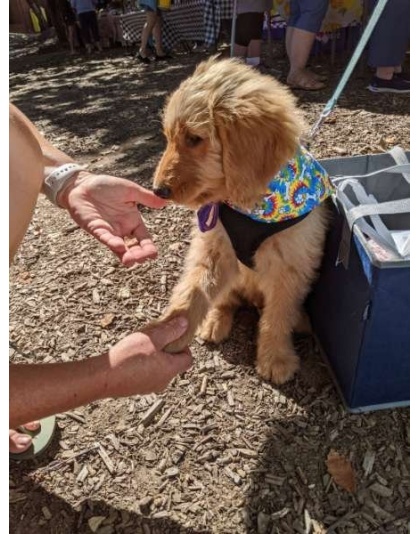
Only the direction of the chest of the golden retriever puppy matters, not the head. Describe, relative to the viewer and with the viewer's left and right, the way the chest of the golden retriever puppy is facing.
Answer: facing the viewer and to the left of the viewer

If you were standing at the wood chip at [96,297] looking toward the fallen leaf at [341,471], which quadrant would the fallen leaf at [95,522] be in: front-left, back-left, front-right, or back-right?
front-right

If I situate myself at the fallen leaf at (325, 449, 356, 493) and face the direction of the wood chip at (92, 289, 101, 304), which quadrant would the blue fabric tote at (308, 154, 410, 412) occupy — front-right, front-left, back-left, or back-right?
front-right

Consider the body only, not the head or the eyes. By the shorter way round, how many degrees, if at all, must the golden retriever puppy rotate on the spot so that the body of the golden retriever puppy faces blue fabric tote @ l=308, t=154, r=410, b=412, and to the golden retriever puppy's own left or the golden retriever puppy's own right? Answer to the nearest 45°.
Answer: approximately 135° to the golden retriever puppy's own left

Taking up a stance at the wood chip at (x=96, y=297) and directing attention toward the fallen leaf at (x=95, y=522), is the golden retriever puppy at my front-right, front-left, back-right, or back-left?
front-left

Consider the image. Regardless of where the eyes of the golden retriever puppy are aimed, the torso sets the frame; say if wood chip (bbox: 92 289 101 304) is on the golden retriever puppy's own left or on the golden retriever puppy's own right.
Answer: on the golden retriever puppy's own right

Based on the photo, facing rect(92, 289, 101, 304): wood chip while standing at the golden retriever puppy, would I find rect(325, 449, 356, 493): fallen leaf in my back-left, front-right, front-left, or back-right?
back-left
